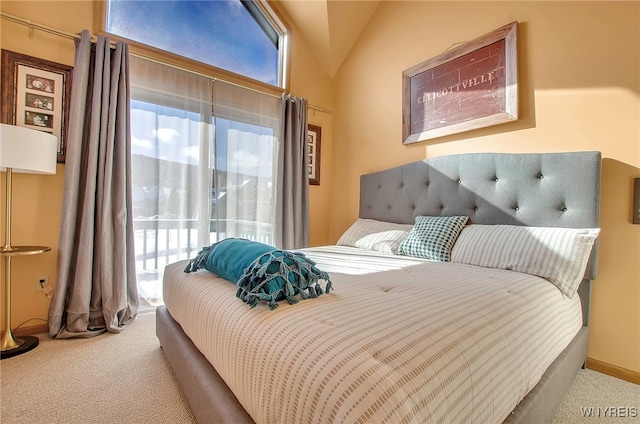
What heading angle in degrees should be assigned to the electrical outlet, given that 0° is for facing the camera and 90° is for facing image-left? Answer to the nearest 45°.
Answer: approximately 0°

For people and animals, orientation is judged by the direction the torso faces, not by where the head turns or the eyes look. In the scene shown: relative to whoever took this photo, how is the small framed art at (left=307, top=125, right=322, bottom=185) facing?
facing the viewer and to the right of the viewer

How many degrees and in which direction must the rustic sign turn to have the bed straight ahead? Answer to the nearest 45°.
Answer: approximately 45° to its left

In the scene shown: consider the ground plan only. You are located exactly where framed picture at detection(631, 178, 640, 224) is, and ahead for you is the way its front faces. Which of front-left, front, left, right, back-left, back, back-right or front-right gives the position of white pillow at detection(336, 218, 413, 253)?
right

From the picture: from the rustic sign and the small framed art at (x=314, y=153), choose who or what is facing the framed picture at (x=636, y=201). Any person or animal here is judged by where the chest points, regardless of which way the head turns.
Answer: the small framed art

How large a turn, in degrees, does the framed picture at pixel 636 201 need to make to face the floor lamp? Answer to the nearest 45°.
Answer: approximately 45° to its right

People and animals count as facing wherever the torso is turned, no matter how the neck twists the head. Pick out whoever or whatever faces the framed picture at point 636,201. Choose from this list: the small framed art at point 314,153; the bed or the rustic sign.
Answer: the small framed art

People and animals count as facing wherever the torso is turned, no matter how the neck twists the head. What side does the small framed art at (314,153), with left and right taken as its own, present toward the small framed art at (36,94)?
right
